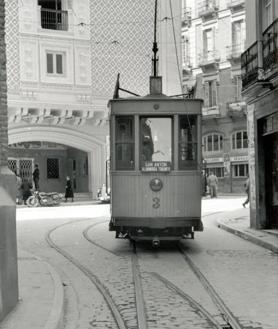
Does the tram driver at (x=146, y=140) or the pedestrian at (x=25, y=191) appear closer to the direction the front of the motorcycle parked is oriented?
the pedestrian

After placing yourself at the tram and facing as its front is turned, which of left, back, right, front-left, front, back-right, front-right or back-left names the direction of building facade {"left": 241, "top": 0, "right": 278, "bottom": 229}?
back-left

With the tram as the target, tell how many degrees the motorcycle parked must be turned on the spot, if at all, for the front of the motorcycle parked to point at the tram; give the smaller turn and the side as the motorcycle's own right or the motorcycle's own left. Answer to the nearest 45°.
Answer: approximately 90° to the motorcycle's own left

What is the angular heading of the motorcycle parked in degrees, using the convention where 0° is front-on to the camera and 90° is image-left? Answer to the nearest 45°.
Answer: approximately 90°

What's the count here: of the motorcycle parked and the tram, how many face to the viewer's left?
1

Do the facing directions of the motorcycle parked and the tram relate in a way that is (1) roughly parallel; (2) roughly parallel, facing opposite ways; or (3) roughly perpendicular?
roughly perpendicular

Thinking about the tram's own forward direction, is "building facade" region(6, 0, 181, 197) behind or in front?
behind

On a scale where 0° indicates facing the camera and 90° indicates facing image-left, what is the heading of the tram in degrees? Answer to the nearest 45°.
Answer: approximately 0°
